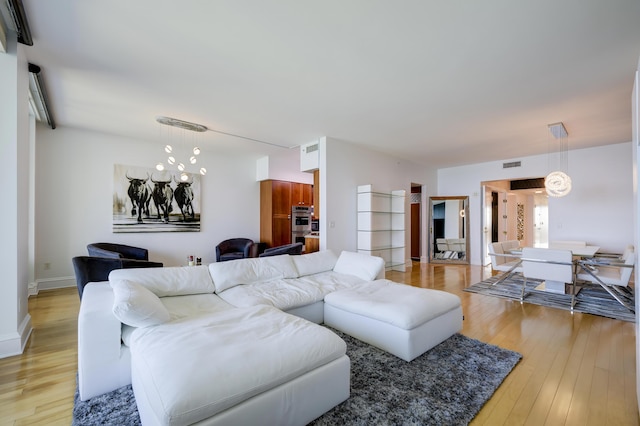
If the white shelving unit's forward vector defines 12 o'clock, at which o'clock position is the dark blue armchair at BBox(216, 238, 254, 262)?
The dark blue armchair is roughly at 4 o'clock from the white shelving unit.

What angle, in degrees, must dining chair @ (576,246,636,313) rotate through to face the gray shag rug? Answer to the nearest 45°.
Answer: approximately 90° to its left

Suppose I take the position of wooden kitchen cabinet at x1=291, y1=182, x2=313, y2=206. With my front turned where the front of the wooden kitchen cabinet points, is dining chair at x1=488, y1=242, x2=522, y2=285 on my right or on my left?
on my left

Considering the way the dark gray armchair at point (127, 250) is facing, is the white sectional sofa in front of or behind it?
in front

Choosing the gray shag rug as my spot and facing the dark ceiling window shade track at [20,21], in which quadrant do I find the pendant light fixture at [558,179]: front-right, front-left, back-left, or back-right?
back-right

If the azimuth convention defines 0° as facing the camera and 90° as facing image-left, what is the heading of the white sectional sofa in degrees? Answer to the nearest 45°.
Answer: approximately 315°

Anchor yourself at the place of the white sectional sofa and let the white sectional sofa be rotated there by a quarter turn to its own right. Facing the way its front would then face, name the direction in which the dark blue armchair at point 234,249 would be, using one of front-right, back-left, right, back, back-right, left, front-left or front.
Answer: back-right

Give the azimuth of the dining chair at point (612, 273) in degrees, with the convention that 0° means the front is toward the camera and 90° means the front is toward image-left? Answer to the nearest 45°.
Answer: approximately 90°

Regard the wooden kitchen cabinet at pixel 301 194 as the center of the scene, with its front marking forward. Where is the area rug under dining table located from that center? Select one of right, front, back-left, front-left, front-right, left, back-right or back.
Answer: front-left

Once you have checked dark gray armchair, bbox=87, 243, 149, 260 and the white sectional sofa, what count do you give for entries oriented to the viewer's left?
0

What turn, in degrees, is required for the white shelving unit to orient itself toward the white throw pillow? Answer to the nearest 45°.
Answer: approximately 45° to its right

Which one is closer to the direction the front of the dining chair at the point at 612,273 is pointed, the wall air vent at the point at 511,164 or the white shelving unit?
the white shelving unit

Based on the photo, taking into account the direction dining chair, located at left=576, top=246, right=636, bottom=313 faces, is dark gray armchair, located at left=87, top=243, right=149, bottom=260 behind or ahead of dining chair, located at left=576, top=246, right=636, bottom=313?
ahead

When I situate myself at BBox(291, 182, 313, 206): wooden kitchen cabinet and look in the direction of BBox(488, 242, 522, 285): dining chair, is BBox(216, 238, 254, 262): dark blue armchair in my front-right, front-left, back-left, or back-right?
back-right

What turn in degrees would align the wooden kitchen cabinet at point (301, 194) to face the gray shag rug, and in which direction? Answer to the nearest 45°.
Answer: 0° — it already faces it

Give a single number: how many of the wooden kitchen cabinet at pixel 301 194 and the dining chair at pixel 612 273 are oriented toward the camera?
1
